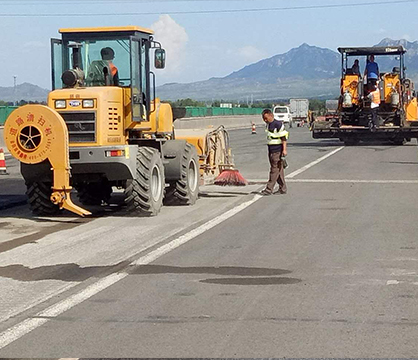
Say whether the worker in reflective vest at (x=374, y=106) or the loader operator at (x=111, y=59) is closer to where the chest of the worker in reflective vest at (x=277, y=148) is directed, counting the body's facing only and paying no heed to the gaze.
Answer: the loader operator

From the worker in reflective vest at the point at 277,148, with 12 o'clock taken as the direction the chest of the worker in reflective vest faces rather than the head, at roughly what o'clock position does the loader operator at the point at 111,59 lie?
The loader operator is roughly at 12 o'clock from the worker in reflective vest.

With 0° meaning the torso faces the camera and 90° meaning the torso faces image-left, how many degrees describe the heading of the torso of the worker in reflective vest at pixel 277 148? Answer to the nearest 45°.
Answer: approximately 45°

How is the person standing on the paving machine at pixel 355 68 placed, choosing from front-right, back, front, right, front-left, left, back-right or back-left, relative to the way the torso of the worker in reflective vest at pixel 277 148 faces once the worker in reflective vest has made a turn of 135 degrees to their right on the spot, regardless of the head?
front

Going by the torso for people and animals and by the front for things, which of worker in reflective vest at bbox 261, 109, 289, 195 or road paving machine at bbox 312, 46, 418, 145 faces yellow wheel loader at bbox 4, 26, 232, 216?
the worker in reflective vest

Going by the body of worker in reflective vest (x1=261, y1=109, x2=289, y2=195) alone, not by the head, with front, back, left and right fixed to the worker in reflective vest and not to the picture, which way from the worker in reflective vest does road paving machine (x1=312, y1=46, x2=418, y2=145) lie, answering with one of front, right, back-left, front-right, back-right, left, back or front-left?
back-right

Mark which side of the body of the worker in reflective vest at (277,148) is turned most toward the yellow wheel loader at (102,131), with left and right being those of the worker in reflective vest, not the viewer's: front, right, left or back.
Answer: front

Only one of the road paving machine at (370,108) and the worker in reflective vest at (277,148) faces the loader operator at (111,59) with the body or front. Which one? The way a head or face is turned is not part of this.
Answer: the worker in reflective vest
